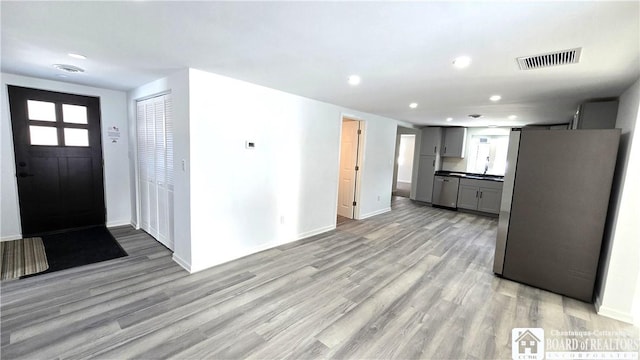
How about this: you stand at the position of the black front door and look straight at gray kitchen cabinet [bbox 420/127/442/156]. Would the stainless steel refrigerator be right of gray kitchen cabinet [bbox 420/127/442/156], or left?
right

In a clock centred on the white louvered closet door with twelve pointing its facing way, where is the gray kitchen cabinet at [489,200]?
The gray kitchen cabinet is roughly at 8 o'clock from the white louvered closet door.

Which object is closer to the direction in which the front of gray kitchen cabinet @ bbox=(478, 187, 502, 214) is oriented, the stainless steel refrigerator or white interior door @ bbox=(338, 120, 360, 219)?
the stainless steel refrigerator

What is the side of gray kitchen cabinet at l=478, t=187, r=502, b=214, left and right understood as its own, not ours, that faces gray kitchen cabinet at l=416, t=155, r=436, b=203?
right

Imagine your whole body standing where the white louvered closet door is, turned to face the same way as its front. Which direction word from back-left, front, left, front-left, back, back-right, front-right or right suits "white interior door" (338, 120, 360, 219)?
back-left

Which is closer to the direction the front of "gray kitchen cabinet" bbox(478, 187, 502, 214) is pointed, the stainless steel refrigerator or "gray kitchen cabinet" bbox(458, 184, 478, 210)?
the stainless steel refrigerator

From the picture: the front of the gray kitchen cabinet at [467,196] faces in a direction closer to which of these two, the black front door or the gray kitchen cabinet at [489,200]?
the black front door

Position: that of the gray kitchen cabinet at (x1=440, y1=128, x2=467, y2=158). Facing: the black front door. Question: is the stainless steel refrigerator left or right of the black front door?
left

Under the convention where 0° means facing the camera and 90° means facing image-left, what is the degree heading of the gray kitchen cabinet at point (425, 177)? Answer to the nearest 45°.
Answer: approximately 0°
